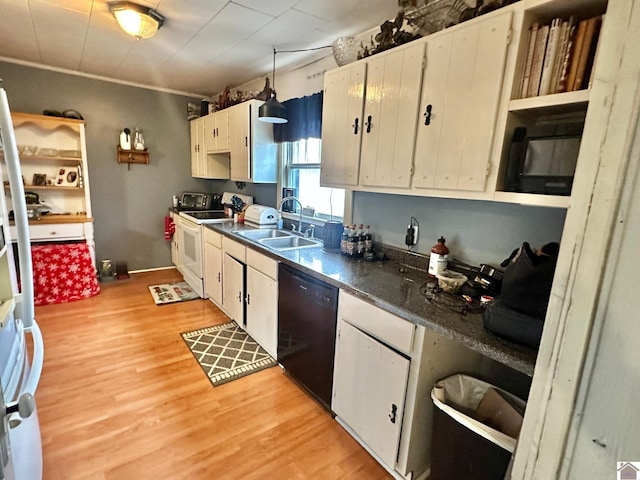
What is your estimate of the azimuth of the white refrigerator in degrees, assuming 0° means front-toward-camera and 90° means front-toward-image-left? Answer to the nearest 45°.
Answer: approximately 270°

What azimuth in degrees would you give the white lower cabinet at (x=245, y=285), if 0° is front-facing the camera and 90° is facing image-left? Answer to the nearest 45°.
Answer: approximately 45°

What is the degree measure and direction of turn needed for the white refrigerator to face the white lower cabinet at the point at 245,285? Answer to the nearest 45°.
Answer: approximately 45° to its left

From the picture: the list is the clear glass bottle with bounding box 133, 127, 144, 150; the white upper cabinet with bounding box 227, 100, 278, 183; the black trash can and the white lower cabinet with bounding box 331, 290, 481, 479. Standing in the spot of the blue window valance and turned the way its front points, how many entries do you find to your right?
2

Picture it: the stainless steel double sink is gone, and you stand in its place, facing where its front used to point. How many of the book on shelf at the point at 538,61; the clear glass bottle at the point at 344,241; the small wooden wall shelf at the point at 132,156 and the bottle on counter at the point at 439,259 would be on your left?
3

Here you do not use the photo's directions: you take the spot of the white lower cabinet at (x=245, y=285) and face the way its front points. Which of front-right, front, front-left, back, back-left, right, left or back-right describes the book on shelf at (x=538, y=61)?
left

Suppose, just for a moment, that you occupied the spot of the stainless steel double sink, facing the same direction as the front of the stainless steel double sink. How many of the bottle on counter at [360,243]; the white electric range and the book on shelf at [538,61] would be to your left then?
2

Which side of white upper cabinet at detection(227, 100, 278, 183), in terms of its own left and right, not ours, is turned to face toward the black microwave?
left

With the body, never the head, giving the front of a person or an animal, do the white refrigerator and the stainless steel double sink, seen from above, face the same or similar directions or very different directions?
very different directions

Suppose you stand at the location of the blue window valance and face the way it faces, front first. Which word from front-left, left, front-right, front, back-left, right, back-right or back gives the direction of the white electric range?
right

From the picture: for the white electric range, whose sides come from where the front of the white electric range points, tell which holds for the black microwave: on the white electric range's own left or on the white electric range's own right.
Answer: on the white electric range's own left

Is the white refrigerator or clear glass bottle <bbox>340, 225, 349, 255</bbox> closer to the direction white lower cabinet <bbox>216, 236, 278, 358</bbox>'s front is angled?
the white refrigerator

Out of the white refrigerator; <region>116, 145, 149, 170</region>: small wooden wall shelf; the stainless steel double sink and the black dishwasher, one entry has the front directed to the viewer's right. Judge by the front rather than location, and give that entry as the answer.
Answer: the white refrigerator

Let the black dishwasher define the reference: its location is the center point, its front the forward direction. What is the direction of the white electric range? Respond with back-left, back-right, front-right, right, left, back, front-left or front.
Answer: right
